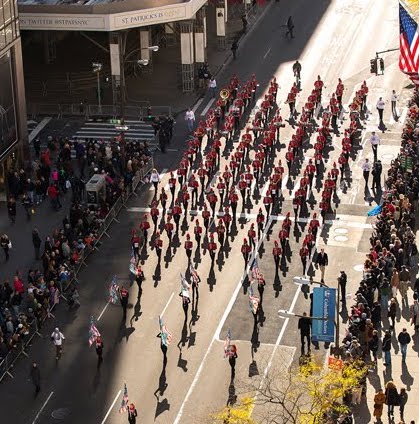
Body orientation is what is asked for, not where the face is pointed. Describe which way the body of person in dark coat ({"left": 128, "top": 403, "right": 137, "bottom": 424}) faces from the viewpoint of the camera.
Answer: toward the camera

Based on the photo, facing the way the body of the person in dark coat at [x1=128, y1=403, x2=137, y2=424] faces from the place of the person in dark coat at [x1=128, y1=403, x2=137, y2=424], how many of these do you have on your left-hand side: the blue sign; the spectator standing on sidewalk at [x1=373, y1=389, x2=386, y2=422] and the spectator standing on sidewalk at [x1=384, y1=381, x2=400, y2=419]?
3

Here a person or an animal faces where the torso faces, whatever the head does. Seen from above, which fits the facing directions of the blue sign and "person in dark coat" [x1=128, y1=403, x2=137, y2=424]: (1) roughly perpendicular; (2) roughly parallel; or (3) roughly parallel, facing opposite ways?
roughly parallel

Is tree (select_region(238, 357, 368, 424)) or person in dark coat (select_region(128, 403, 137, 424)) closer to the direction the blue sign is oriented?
the tree

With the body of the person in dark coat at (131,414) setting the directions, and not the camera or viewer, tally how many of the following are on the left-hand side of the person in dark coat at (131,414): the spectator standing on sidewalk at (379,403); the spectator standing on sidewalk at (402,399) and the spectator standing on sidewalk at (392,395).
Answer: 3

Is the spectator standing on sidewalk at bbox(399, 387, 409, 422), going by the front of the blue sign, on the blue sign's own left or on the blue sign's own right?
on the blue sign's own left

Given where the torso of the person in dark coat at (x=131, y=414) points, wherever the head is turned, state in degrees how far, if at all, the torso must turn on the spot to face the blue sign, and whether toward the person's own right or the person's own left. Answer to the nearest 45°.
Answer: approximately 90° to the person's own left

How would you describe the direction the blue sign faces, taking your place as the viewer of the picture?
facing the viewer

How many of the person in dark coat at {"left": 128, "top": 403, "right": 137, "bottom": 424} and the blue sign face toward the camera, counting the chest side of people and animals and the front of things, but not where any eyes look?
2
